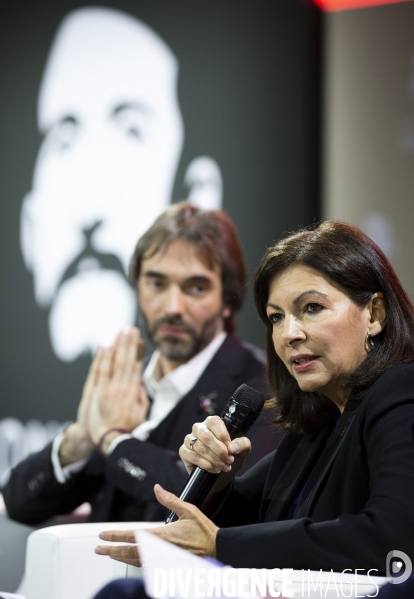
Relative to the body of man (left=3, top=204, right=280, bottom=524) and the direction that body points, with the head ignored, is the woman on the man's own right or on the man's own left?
on the man's own left

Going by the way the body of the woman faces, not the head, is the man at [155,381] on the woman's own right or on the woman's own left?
on the woman's own right

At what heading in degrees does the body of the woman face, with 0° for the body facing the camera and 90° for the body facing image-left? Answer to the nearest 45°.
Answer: approximately 45°

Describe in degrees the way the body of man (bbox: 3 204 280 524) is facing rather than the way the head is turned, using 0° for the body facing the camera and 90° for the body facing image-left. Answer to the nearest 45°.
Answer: approximately 45°

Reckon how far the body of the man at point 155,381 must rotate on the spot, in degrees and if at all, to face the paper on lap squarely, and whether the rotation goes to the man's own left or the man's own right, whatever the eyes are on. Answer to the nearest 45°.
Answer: approximately 45° to the man's own left

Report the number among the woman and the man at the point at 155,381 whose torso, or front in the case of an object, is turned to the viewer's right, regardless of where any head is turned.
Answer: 0

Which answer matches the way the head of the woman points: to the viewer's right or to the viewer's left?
to the viewer's left

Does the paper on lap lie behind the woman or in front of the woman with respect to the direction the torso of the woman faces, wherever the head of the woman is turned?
in front
